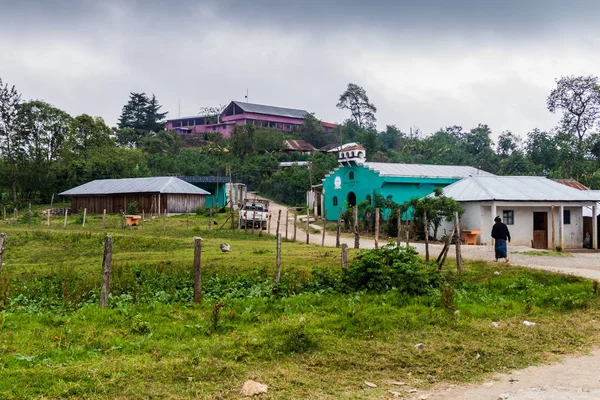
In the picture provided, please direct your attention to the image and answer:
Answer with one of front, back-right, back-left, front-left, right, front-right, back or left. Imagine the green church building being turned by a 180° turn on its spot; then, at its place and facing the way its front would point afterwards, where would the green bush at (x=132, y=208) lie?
back-left

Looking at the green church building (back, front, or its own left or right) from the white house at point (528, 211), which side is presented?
left

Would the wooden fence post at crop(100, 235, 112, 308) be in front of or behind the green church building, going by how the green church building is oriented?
in front

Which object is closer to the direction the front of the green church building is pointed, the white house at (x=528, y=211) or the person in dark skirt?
the person in dark skirt

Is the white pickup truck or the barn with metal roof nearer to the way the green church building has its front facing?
the white pickup truck

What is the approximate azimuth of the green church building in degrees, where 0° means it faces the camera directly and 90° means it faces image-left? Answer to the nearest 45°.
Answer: approximately 45°

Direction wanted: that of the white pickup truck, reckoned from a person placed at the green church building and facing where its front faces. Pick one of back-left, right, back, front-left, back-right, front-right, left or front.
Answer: front

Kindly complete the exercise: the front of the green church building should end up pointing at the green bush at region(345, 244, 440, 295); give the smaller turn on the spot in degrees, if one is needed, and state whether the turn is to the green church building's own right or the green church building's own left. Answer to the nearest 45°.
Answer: approximately 45° to the green church building's own left

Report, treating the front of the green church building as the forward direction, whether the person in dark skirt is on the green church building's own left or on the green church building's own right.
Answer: on the green church building's own left
